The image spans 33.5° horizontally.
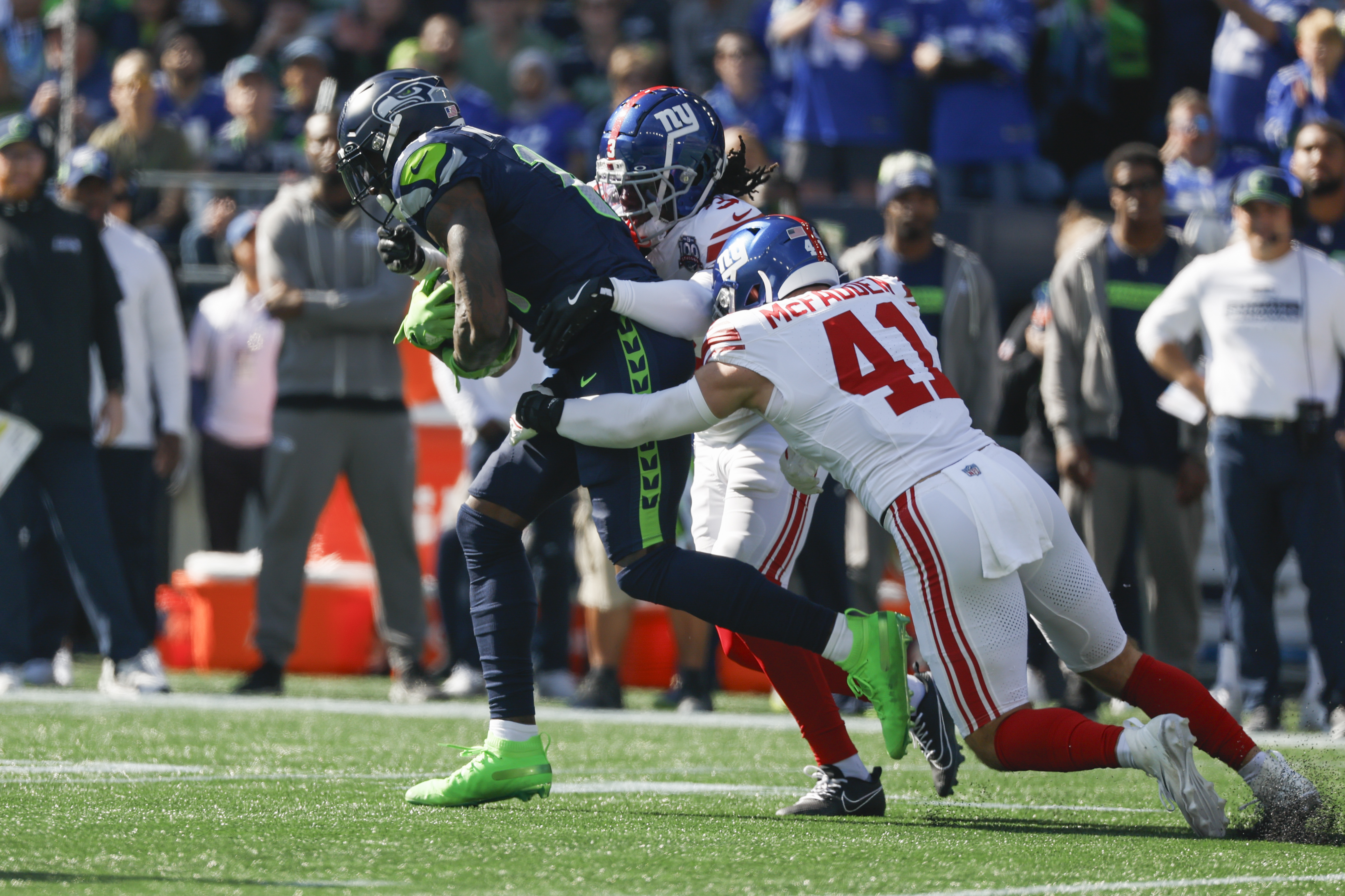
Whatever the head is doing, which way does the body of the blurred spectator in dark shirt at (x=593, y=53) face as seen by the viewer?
toward the camera

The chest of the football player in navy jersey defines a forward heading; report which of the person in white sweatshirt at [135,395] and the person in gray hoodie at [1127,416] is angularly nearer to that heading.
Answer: the person in white sweatshirt

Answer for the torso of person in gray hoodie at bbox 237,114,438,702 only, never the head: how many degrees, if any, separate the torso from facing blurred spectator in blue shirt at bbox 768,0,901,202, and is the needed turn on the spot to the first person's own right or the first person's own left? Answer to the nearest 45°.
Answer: approximately 135° to the first person's own left

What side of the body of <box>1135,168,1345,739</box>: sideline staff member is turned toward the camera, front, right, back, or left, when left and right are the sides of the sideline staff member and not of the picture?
front

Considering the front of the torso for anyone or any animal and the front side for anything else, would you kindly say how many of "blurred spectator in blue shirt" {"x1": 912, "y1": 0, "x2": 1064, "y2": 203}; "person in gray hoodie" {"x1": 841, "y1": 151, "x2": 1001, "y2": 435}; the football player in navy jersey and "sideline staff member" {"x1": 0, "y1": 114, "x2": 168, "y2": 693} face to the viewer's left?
1

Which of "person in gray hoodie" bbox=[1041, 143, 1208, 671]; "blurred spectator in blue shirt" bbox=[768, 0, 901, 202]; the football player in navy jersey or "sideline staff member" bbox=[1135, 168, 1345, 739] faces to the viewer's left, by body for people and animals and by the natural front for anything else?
the football player in navy jersey

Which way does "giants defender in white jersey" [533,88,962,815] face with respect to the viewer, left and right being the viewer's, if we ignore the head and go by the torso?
facing the viewer and to the left of the viewer

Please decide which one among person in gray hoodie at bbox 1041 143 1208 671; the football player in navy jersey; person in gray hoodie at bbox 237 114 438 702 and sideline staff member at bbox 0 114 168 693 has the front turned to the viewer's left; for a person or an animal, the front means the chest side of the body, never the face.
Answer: the football player in navy jersey

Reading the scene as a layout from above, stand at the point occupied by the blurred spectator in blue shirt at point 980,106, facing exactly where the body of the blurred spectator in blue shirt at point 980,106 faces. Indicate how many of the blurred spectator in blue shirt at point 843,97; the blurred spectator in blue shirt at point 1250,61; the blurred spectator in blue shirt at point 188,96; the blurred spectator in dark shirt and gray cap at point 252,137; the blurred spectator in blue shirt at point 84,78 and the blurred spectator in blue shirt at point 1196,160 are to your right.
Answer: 4

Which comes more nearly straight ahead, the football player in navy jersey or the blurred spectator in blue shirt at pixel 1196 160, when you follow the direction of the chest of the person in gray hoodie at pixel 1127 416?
the football player in navy jersey

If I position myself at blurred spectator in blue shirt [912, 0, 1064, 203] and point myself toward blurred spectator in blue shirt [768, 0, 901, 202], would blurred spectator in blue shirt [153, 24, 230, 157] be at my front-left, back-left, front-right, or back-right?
front-right

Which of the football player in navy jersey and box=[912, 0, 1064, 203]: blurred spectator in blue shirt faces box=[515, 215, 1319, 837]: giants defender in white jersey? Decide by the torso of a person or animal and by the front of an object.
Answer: the blurred spectator in blue shirt

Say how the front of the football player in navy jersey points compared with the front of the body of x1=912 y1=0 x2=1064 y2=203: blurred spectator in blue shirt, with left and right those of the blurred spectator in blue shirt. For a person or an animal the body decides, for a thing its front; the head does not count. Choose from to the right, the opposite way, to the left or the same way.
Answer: to the right

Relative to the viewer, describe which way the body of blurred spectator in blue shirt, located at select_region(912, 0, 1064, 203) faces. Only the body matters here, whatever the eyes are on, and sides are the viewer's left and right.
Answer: facing the viewer
